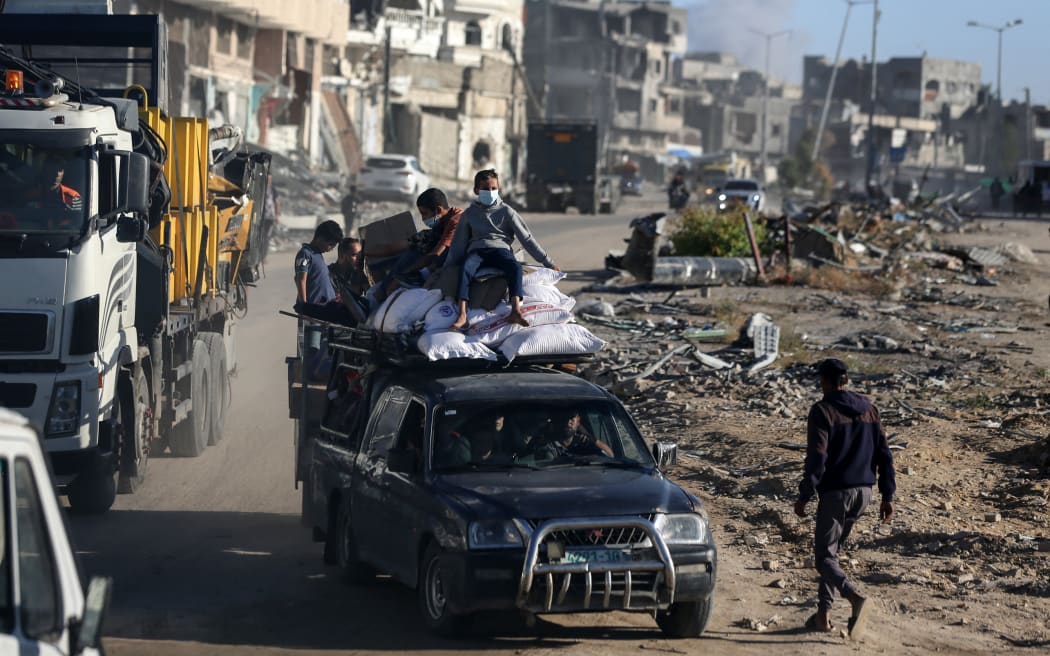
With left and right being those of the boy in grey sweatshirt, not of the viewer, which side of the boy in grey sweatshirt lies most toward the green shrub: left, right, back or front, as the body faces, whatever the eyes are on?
back

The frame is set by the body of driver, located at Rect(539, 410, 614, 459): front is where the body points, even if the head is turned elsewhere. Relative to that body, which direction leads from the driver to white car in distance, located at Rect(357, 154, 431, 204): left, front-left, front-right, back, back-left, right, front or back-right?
back-left

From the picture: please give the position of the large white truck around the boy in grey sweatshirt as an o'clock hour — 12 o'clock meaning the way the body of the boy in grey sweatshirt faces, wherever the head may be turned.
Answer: The large white truck is roughly at 4 o'clock from the boy in grey sweatshirt.

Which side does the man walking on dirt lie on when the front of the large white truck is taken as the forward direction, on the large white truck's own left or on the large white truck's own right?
on the large white truck's own left

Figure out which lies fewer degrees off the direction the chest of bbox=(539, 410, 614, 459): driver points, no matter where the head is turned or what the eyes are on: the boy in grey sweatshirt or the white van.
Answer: the white van

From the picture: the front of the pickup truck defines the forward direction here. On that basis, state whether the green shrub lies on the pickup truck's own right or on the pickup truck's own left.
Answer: on the pickup truck's own left

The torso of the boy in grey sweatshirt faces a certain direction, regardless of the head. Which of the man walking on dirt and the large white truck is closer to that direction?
the man walking on dirt

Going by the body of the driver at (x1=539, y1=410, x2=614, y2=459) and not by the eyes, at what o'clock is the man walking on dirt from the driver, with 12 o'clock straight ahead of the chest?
The man walking on dirt is roughly at 11 o'clock from the driver.
